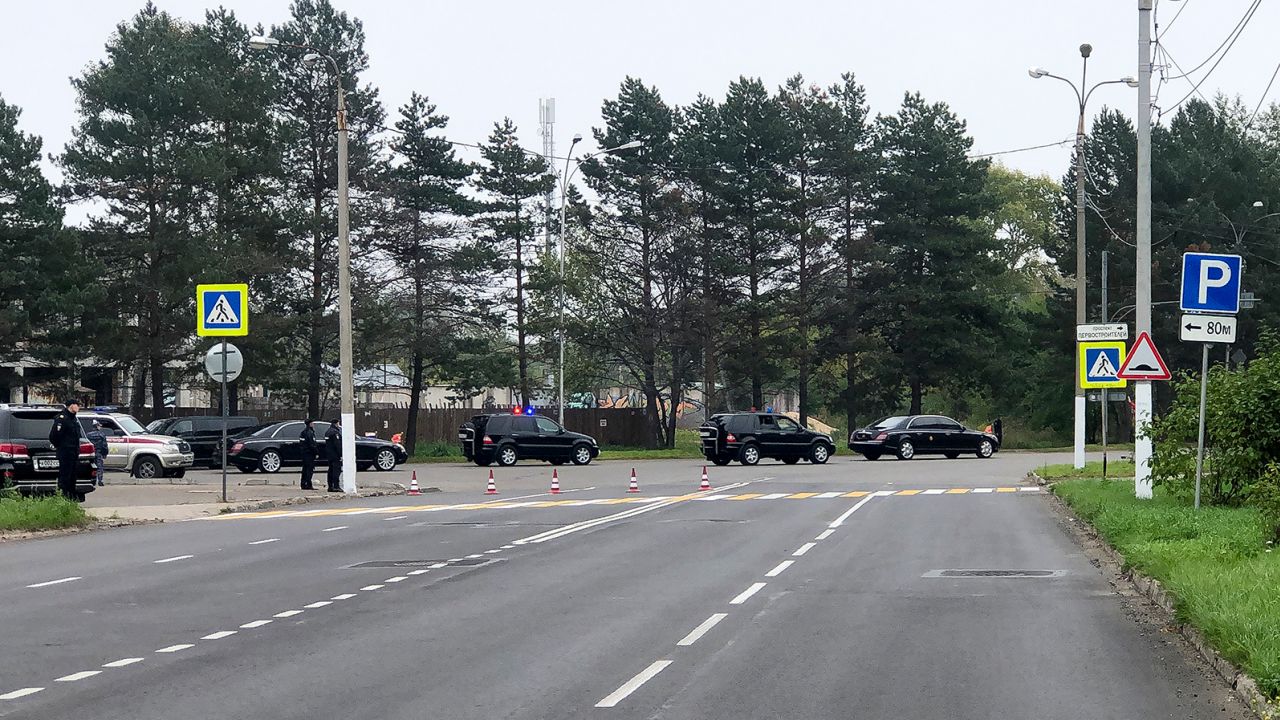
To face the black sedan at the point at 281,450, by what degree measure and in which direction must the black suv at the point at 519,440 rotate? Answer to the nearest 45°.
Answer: approximately 135° to its right

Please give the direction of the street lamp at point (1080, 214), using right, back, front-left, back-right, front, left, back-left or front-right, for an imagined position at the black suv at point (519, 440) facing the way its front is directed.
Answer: front-right

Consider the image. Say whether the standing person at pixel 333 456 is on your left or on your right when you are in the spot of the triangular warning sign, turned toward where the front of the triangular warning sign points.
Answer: on your right

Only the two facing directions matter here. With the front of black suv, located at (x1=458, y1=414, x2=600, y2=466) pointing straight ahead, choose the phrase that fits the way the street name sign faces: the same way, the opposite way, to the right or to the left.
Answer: to the right

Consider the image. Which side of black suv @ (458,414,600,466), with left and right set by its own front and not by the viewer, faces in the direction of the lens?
right

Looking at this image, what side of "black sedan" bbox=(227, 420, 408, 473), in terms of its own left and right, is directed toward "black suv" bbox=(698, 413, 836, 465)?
front

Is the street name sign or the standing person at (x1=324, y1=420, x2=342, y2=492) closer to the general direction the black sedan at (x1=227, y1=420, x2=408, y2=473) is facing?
the street name sign

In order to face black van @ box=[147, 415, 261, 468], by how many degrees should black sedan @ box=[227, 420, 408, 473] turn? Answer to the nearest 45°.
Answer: approximately 135° to its left

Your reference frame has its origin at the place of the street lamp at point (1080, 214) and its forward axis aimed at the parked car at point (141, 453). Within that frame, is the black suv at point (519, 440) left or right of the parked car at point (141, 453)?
right

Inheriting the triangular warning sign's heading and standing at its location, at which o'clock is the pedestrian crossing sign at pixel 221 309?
The pedestrian crossing sign is roughly at 3 o'clock from the triangular warning sign.

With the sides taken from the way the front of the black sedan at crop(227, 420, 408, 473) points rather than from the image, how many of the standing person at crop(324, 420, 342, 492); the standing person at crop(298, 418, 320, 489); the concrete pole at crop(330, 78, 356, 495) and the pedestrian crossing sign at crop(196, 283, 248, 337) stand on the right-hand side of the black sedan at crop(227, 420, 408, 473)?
4

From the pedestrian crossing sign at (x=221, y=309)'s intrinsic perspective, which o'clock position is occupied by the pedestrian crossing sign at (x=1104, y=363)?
the pedestrian crossing sign at (x=1104, y=363) is roughly at 9 o'clock from the pedestrian crossing sign at (x=221, y=309).

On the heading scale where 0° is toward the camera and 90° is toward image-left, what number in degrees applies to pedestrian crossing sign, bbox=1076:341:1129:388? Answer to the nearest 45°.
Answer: approximately 0°

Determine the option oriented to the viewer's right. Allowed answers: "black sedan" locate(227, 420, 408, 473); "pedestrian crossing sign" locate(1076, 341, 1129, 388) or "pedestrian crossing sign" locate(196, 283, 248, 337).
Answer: the black sedan

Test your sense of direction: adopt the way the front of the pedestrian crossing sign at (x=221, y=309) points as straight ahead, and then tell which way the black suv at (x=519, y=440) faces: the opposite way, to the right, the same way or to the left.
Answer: to the left

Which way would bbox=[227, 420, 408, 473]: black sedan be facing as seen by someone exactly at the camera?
facing to the right of the viewer
